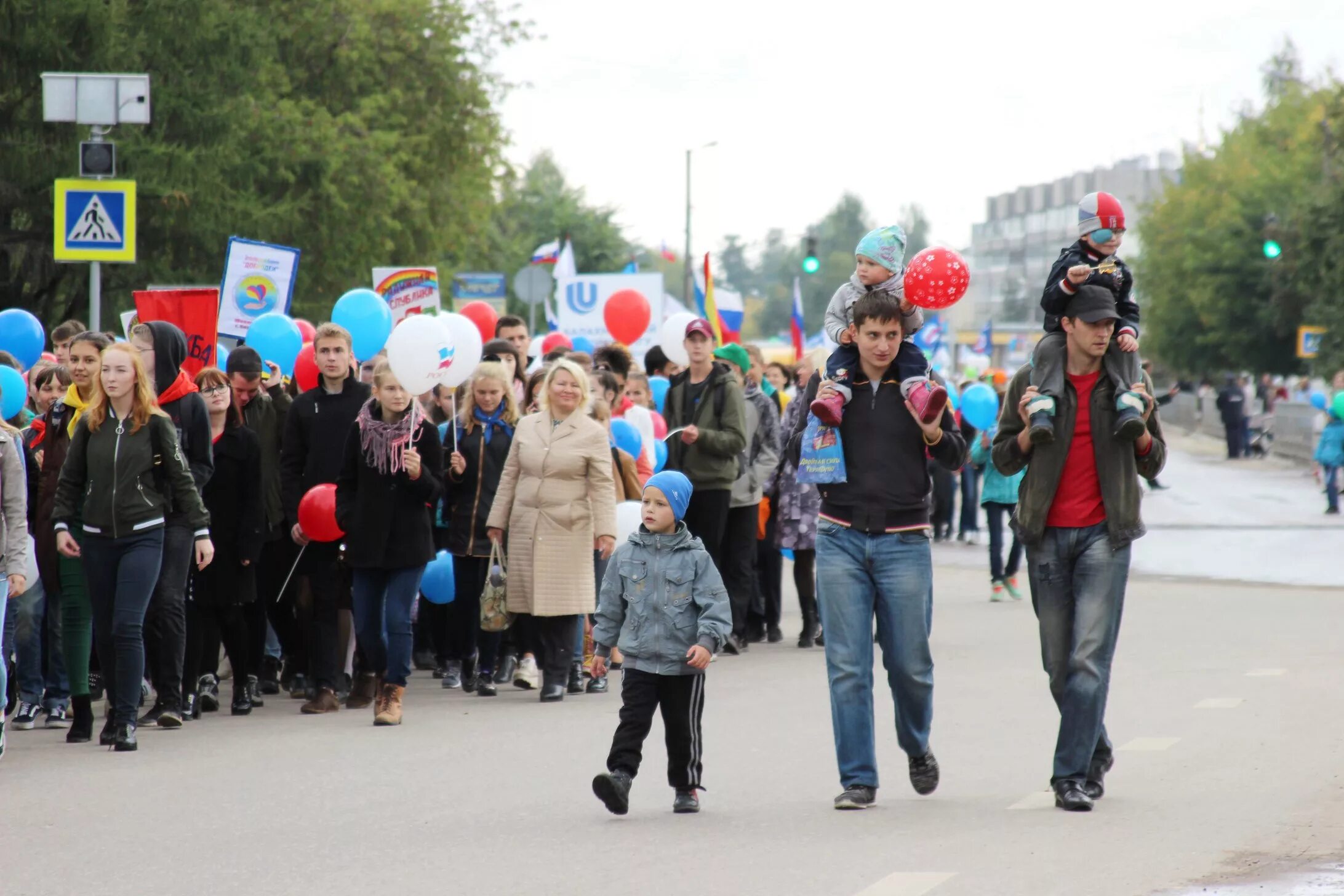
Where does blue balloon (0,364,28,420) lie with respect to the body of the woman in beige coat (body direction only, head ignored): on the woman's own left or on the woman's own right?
on the woman's own right

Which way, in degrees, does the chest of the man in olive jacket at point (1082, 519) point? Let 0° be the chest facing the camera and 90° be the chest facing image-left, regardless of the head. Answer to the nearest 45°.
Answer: approximately 0°

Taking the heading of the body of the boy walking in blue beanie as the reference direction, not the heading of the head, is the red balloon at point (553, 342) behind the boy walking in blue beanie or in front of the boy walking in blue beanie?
behind

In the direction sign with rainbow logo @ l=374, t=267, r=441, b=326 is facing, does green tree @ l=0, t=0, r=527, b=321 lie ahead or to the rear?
to the rear

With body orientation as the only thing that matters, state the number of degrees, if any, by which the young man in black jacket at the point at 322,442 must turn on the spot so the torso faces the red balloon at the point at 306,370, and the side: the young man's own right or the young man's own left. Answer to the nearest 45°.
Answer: approximately 180°

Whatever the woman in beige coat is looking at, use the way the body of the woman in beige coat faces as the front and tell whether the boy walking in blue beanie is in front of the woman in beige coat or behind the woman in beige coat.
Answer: in front

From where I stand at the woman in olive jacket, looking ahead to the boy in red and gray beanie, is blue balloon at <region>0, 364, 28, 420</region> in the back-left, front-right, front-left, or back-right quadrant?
back-left

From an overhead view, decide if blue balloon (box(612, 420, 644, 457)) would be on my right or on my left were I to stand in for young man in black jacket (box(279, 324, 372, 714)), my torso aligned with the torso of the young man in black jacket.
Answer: on my left

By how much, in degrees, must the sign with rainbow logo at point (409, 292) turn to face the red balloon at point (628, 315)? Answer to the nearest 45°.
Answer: approximately 135° to its left
